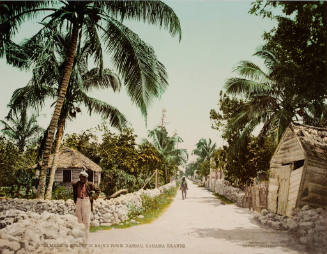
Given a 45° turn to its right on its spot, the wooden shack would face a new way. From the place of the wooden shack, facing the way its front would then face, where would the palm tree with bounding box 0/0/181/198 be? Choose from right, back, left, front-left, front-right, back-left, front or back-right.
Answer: front-left

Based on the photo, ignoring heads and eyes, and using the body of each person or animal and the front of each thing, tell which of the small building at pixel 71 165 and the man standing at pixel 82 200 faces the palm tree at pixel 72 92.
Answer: the small building

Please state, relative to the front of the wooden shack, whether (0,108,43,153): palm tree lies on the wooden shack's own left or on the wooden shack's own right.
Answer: on the wooden shack's own right

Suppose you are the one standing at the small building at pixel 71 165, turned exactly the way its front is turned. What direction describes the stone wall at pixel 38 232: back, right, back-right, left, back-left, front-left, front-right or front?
front

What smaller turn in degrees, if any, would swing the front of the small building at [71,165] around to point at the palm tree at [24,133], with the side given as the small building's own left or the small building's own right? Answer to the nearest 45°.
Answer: approximately 90° to the small building's own right

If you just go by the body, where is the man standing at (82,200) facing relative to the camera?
toward the camera

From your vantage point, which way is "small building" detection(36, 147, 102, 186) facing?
toward the camera

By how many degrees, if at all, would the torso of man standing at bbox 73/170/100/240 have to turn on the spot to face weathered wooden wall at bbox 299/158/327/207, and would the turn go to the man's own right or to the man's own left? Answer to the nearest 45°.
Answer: approximately 90° to the man's own left

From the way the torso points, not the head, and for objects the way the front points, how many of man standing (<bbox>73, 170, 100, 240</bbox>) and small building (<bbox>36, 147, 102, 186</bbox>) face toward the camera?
2

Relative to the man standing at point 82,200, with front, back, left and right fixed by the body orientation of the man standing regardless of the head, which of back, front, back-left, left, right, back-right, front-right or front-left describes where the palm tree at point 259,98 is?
back-left

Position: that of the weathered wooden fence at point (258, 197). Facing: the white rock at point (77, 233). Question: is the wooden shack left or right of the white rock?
left

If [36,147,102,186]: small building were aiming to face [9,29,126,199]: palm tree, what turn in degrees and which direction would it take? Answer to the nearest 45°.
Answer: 0° — it already faces it

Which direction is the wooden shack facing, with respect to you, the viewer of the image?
facing the viewer and to the left of the viewer

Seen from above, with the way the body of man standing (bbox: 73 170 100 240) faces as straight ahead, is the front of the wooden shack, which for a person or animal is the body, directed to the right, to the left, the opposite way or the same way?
to the right
